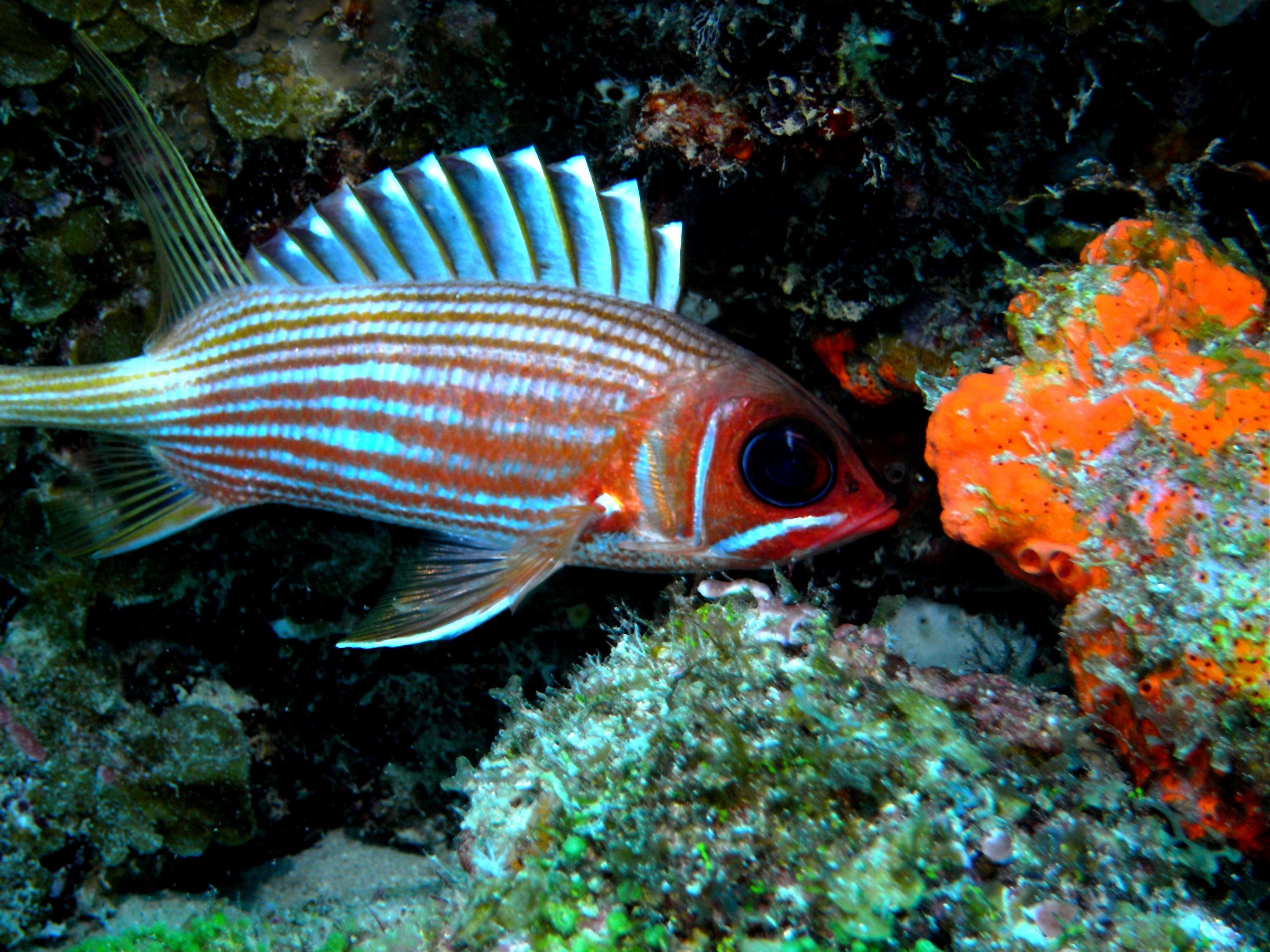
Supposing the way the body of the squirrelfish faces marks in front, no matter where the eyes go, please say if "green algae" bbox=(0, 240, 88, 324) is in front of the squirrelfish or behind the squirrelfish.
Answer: behind

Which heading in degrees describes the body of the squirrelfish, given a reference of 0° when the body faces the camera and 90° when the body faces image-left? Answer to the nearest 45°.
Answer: approximately 270°

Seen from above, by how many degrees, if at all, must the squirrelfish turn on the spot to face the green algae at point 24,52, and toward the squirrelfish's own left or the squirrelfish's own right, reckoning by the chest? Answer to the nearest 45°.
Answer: approximately 135° to the squirrelfish's own left

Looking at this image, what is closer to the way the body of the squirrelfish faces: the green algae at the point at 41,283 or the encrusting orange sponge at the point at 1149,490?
the encrusting orange sponge
